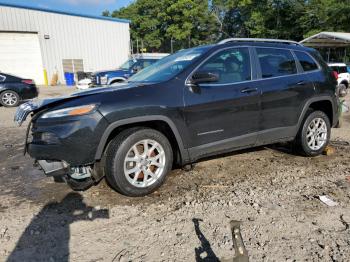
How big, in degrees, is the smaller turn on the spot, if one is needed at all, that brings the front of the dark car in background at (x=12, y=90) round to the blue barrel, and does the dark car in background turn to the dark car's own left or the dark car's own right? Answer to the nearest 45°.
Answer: approximately 90° to the dark car's own right

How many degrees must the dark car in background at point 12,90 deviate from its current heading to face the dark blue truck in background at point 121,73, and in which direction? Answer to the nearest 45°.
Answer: approximately 180°

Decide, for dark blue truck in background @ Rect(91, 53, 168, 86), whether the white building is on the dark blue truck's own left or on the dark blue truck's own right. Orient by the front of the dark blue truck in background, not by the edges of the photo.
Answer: on the dark blue truck's own right

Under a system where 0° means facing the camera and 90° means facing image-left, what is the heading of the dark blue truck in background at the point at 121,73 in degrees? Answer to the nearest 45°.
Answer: approximately 45°

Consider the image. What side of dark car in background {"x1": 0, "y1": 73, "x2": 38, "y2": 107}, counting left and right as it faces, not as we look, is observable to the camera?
left
